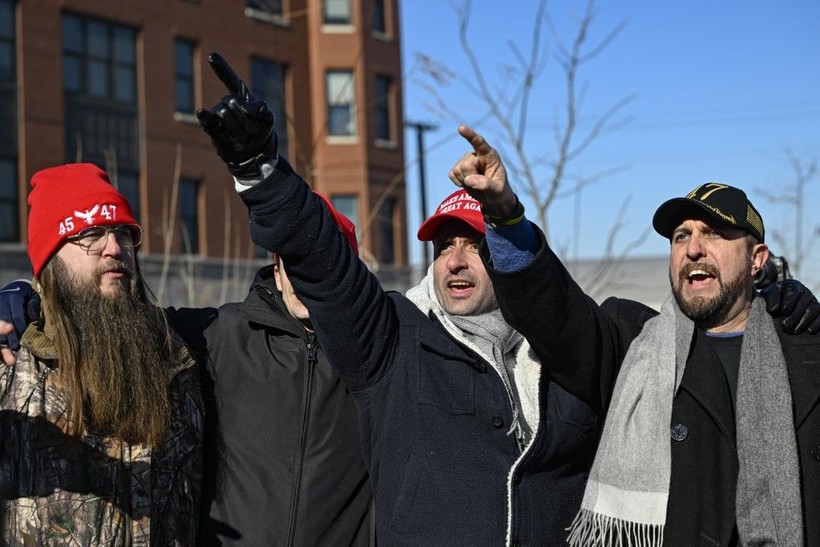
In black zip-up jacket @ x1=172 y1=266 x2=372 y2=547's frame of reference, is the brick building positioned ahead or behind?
behind

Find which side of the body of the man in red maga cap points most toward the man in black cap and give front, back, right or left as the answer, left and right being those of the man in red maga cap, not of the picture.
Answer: left

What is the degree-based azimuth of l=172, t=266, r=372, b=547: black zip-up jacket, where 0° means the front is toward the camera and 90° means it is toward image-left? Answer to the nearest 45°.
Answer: approximately 315°

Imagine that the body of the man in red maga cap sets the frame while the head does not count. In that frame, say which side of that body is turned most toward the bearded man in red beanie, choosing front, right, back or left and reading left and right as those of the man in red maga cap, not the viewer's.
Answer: right

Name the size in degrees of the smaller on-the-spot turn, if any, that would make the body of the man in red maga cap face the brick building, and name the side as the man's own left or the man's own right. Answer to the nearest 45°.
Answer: approximately 180°

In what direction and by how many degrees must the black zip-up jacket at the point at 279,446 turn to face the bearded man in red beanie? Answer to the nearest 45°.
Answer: approximately 135° to its right

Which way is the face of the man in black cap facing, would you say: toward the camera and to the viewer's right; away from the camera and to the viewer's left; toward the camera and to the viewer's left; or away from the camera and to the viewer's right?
toward the camera and to the viewer's left
